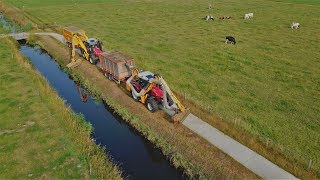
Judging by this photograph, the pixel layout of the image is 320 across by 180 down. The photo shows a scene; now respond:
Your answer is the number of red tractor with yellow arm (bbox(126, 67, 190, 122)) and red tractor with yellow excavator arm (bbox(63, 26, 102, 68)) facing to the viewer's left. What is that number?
0

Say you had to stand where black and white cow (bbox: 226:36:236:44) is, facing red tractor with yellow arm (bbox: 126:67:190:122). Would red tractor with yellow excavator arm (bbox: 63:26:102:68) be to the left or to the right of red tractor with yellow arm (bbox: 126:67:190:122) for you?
right

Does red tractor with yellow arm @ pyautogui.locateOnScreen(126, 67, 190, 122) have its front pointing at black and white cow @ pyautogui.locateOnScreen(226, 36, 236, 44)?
no

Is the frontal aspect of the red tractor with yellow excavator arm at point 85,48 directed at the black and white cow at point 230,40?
no

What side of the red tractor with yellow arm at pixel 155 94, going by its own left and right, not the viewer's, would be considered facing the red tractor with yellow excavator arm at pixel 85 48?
back
